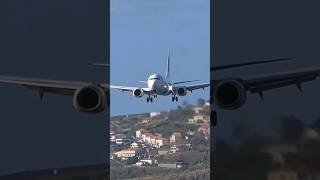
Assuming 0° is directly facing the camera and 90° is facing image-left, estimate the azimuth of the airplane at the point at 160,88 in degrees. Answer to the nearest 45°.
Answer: approximately 0°
